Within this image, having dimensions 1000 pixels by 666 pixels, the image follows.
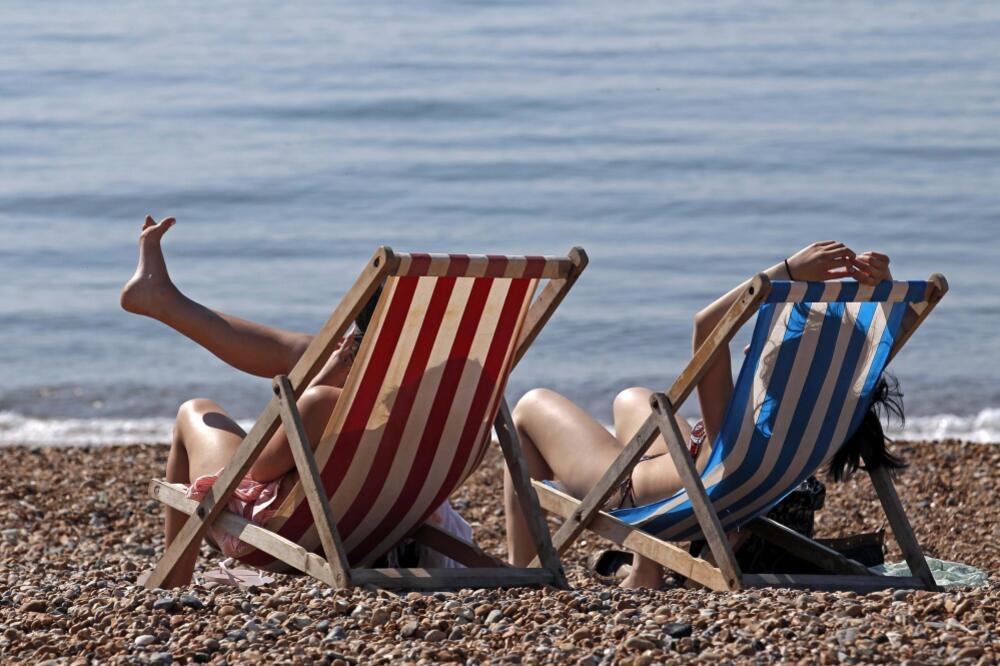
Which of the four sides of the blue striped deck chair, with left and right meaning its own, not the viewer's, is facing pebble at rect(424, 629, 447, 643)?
left

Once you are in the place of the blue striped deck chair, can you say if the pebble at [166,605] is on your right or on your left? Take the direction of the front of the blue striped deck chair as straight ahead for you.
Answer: on your left

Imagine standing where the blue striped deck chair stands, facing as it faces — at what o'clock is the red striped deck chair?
The red striped deck chair is roughly at 10 o'clock from the blue striped deck chair.

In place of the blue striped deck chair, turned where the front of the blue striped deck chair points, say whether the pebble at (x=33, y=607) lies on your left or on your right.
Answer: on your left

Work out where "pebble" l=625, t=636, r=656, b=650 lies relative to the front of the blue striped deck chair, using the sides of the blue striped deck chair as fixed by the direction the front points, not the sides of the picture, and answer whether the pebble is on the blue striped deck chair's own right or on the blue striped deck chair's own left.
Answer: on the blue striped deck chair's own left

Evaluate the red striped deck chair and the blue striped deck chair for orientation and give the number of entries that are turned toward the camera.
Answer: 0

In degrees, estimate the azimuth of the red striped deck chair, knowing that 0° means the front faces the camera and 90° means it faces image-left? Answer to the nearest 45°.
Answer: approximately 135°

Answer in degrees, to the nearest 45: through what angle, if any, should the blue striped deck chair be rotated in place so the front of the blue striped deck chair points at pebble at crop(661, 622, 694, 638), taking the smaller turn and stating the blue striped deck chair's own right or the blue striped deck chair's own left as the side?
approximately 135° to the blue striped deck chair's own left

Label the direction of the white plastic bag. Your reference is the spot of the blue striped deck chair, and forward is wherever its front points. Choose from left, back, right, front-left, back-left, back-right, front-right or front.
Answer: front-left

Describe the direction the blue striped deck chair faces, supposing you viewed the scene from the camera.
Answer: facing away from the viewer and to the left of the viewer
